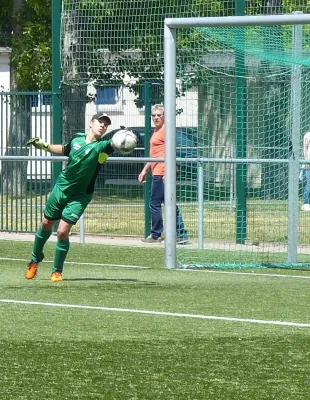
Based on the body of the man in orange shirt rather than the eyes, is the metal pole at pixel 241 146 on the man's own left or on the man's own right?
on the man's own left

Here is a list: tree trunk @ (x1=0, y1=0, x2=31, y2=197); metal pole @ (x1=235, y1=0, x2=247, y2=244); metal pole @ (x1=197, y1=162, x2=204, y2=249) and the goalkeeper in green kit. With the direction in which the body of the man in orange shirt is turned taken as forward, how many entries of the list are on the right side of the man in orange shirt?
1

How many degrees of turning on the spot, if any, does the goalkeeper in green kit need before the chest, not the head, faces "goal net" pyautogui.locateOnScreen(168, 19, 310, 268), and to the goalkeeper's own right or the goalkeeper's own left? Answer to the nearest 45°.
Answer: approximately 135° to the goalkeeper's own left

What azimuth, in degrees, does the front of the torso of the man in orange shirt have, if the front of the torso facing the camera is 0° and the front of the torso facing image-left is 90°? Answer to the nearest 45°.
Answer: approximately 45°

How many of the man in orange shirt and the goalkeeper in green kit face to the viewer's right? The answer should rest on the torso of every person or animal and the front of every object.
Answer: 0

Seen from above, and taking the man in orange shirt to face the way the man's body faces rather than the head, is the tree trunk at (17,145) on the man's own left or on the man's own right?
on the man's own right

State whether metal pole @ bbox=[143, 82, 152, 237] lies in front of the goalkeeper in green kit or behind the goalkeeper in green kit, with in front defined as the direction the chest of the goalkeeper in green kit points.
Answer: behind

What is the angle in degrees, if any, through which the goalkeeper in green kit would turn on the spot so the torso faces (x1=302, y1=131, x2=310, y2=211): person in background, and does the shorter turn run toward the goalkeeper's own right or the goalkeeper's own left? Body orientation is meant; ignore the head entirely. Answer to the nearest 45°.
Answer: approximately 135° to the goalkeeper's own left

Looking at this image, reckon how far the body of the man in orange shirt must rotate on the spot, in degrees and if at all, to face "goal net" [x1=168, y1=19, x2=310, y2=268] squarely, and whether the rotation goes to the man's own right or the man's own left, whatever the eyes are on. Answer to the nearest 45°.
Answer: approximately 90° to the man's own left

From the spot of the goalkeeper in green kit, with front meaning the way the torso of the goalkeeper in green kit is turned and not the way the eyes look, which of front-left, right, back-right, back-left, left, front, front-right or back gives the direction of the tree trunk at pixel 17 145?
back

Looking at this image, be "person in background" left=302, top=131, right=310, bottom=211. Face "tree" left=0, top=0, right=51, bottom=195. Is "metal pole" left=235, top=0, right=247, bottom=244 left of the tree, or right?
left

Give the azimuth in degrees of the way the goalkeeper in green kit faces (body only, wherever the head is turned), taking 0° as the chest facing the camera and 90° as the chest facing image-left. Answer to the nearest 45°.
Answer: approximately 0°
